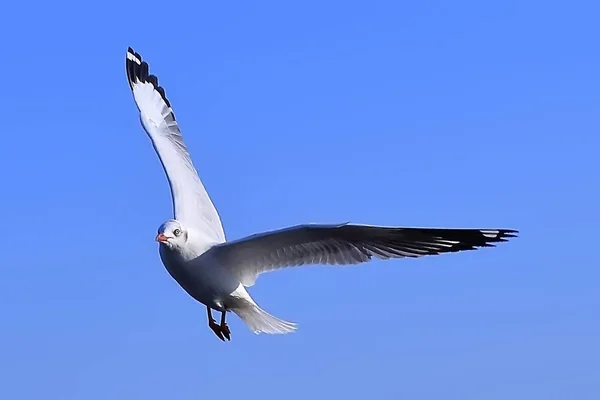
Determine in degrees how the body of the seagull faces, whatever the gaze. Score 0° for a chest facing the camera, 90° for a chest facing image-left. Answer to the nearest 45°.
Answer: approximately 45°
